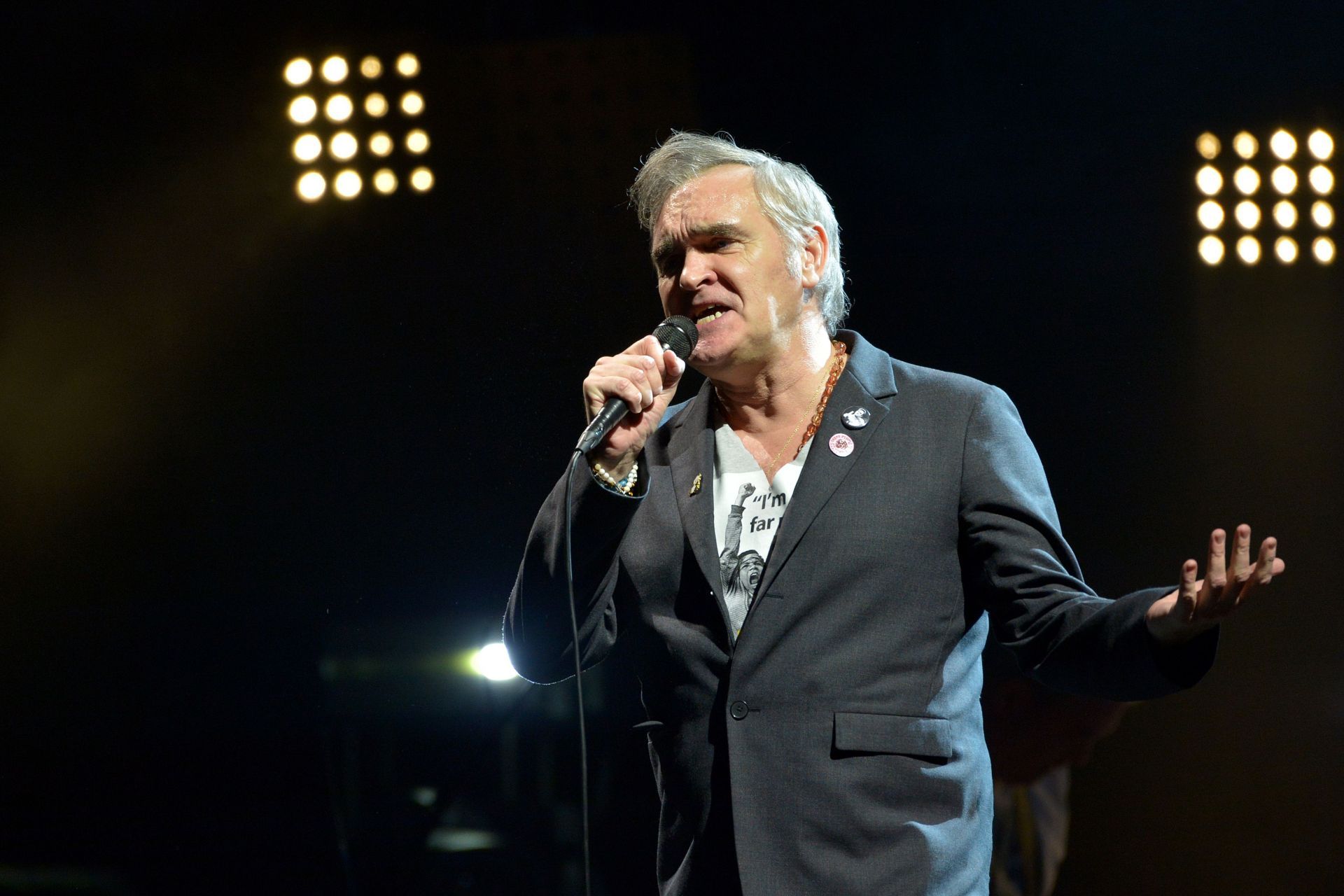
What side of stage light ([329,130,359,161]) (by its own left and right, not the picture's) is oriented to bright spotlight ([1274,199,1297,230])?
left

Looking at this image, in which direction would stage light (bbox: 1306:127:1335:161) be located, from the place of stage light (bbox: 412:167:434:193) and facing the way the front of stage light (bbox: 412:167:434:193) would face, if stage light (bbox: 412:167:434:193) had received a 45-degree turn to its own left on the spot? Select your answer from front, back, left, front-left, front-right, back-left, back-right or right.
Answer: front-left

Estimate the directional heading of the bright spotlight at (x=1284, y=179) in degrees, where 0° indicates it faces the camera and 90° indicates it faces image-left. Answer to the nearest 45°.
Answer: approximately 0°

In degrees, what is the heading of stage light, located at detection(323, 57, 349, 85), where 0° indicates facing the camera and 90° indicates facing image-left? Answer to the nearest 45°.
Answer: approximately 0°

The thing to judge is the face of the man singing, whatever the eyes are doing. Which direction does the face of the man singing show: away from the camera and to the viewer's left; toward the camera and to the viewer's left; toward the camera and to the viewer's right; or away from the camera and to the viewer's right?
toward the camera and to the viewer's left
